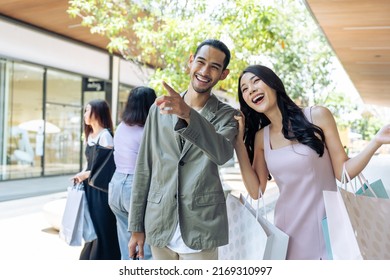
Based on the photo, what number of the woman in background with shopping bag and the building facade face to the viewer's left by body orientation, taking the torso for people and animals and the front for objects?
1

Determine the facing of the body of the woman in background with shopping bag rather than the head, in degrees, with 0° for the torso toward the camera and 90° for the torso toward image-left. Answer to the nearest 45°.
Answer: approximately 90°

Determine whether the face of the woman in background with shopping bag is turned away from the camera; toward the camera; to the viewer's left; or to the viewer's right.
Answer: to the viewer's left

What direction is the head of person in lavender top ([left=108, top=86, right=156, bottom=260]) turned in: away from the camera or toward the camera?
away from the camera

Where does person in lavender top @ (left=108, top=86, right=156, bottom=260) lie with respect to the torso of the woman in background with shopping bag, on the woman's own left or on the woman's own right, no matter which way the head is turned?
on the woman's own left

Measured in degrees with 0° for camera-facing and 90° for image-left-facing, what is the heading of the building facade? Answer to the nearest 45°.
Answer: approximately 315°

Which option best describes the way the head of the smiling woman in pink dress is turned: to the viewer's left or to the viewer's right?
to the viewer's left

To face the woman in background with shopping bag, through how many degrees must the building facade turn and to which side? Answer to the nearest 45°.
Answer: approximately 45° to its right
